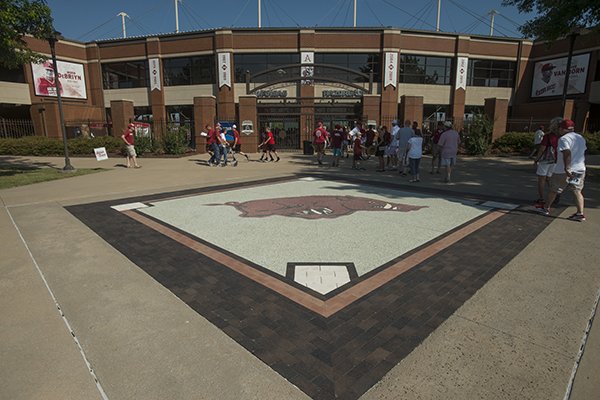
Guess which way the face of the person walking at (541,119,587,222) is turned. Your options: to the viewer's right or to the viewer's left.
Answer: to the viewer's left

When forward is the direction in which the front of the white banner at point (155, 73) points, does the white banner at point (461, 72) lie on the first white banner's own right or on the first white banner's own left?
on the first white banner's own left

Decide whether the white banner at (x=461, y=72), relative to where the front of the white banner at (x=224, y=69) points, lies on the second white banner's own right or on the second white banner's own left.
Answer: on the second white banner's own left

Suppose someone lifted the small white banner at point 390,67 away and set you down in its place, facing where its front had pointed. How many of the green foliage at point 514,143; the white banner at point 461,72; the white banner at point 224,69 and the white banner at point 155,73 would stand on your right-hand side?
2

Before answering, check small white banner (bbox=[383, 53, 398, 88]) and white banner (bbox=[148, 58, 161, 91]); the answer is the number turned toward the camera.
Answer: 2

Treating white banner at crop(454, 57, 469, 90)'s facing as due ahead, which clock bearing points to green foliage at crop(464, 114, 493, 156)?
The green foliage is roughly at 12 o'clock from the white banner.

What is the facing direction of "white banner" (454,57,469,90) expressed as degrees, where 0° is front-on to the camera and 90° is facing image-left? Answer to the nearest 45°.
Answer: approximately 0°

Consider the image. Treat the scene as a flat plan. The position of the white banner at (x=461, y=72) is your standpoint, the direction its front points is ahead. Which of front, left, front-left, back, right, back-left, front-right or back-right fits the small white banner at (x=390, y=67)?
front-right
